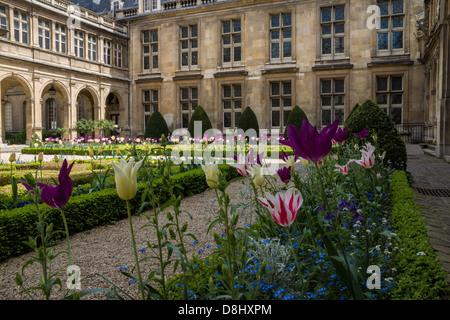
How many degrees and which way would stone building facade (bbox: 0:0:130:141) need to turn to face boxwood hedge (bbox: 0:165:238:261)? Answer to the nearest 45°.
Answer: approximately 45° to its right

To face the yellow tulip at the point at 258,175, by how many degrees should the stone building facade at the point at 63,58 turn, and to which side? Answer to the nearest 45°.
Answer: approximately 45° to its right

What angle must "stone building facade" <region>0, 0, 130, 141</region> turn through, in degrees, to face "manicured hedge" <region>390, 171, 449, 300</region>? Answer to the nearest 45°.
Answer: approximately 45° to its right

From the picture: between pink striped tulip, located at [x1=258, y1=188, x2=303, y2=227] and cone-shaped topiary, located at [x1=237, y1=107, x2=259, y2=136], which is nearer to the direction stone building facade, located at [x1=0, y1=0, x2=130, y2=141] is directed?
the cone-shaped topiary

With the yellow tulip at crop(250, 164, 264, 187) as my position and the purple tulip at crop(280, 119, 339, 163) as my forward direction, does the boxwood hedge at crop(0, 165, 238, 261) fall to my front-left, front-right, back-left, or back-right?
back-right

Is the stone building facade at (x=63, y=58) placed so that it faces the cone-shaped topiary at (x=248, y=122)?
yes

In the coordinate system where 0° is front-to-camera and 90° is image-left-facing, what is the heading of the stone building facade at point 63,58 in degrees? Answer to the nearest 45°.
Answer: approximately 315°

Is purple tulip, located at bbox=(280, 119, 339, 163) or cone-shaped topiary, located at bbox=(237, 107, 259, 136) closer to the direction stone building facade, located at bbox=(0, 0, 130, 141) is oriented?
the cone-shaped topiary

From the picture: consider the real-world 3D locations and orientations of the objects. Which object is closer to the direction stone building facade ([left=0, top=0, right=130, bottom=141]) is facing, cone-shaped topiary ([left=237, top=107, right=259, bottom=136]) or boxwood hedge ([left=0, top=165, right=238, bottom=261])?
the cone-shaped topiary

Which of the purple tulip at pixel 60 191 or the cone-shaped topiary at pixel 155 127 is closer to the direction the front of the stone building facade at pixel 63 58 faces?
the cone-shaped topiary
